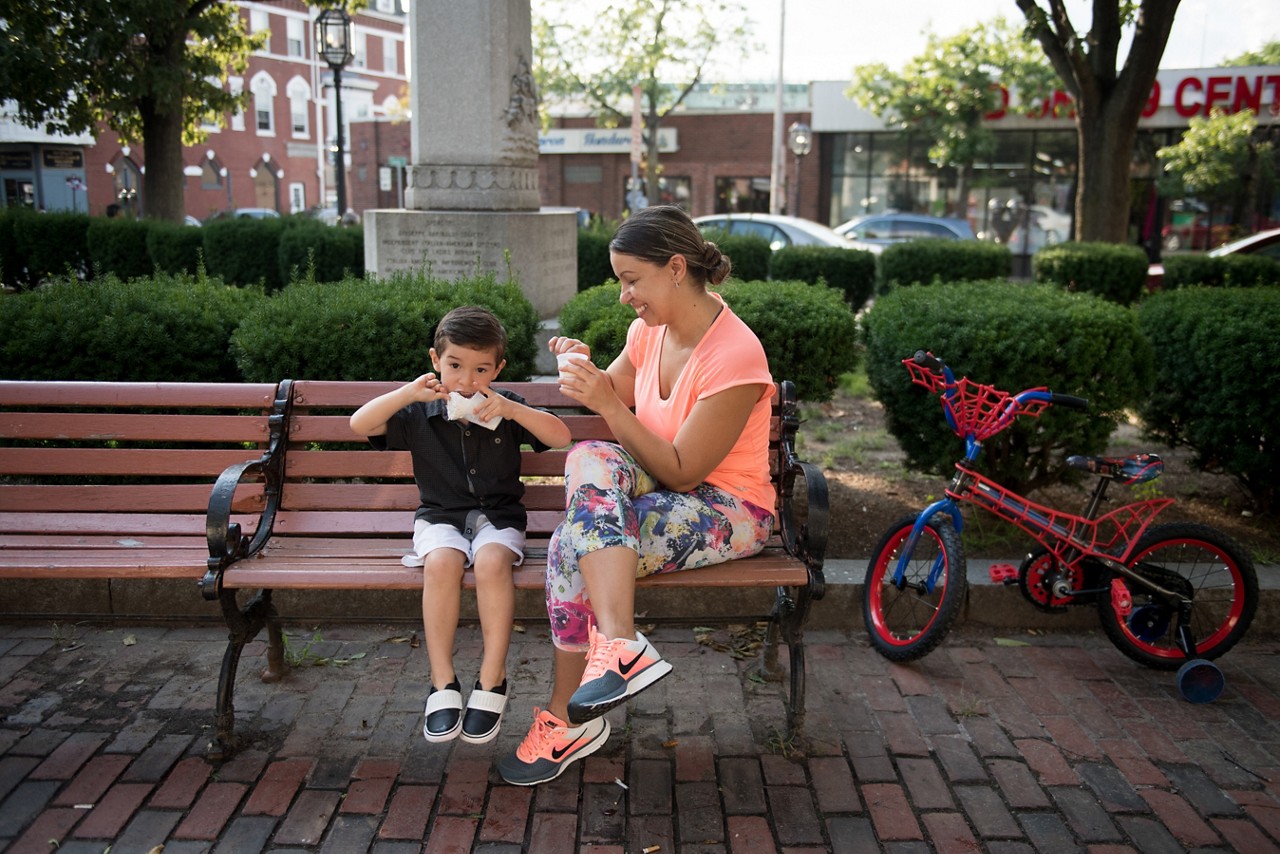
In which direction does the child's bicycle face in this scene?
to the viewer's left

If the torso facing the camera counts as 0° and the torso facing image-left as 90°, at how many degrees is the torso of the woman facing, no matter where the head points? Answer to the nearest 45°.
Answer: approximately 45°

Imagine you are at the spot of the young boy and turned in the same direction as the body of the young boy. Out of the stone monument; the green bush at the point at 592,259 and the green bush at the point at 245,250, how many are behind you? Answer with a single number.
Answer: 3

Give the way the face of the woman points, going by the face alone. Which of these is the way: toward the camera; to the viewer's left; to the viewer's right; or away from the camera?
to the viewer's left

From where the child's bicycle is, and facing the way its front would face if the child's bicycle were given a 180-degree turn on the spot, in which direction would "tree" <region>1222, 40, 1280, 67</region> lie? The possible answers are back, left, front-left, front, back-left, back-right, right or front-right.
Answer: left

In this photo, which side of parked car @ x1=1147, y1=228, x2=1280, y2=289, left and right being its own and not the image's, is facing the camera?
left

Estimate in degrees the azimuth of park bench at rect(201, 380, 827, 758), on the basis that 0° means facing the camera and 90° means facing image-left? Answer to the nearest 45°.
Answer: approximately 0°

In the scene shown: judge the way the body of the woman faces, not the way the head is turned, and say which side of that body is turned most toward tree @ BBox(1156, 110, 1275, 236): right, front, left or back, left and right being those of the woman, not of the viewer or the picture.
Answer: back

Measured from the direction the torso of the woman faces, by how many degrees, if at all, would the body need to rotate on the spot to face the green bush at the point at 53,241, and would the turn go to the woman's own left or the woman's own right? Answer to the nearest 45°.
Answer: approximately 90° to the woman's own right

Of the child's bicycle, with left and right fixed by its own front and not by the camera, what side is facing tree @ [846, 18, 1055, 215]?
right

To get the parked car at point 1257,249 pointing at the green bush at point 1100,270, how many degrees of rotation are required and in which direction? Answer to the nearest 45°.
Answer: approximately 45° to its left

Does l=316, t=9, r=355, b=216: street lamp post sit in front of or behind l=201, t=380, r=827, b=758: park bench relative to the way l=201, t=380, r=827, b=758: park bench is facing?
behind
